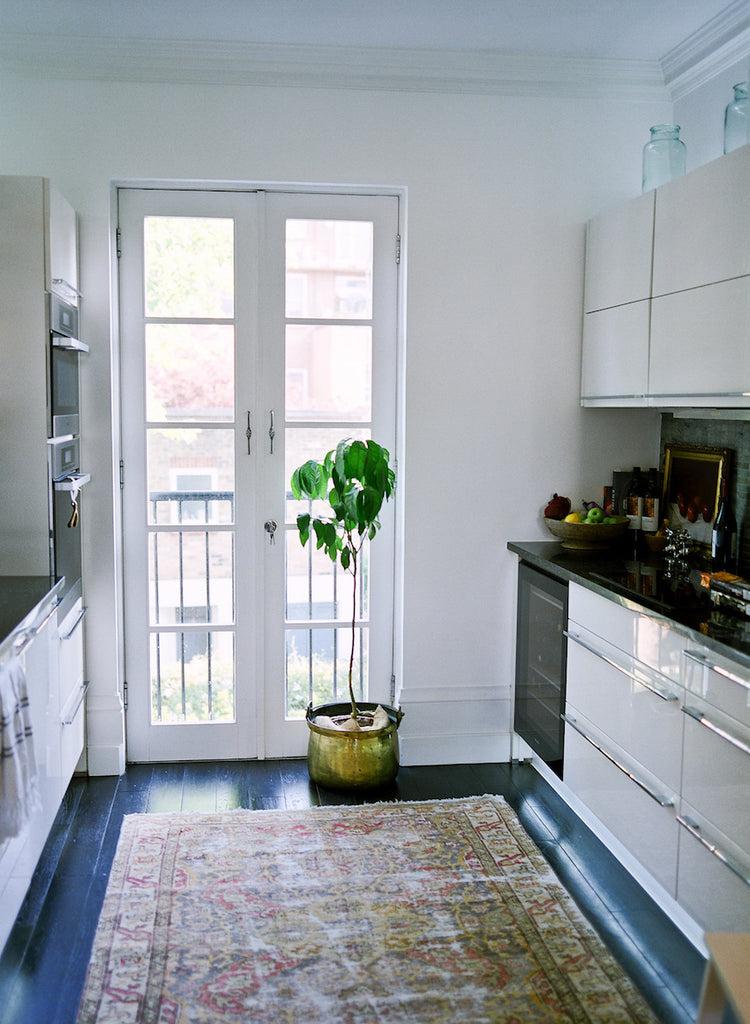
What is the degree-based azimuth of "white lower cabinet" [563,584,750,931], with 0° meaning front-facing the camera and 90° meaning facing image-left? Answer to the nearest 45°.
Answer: approximately 45°

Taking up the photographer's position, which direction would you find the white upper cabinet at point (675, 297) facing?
facing the viewer and to the left of the viewer

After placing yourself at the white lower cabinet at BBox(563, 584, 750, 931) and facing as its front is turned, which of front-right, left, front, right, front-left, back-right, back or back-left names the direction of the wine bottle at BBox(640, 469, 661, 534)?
back-right

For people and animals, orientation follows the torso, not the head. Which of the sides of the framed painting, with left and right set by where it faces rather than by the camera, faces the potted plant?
front

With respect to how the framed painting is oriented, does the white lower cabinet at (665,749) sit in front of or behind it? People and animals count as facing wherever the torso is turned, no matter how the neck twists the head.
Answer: in front

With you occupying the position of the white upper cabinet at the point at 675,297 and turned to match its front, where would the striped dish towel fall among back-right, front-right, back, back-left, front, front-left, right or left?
front
